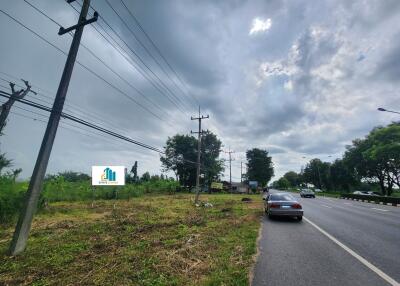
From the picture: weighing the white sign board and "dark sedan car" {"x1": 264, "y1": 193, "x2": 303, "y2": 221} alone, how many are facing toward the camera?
1

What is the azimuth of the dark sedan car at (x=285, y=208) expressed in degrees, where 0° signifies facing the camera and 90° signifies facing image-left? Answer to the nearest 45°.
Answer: approximately 180°

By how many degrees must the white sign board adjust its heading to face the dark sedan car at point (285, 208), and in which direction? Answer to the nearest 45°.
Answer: approximately 45° to its left

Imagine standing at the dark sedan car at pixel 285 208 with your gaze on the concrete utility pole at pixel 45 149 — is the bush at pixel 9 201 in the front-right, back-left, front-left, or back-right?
front-right

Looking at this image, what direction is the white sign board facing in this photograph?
toward the camera

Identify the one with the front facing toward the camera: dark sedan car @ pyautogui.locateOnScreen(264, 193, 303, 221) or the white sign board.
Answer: the white sign board

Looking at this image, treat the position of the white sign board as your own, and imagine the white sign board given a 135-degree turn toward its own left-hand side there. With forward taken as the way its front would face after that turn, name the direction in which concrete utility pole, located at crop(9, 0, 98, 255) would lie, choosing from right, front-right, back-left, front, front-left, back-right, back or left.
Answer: back-right
